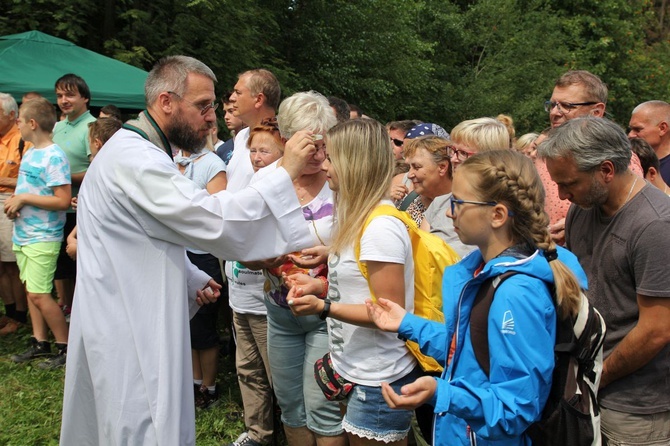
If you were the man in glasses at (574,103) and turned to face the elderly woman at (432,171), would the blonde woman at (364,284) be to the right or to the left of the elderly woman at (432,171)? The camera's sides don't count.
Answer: left

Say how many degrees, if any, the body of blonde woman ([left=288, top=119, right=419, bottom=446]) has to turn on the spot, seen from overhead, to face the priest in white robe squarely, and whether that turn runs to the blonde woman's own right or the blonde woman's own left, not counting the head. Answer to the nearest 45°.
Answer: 0° — they already face them

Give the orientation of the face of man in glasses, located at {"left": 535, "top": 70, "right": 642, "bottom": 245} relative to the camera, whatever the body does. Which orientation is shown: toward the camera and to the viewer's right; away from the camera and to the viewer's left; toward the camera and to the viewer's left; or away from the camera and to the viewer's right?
toward the camera and to the viewer's left

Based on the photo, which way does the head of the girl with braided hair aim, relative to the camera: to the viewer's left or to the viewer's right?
to the viewer's left

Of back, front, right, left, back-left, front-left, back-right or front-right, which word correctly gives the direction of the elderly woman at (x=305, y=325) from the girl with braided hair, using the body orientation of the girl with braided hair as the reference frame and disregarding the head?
front-right

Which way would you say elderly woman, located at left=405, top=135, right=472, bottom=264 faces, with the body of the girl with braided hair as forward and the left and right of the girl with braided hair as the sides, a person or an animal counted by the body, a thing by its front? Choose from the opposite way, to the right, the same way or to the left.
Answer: the same way

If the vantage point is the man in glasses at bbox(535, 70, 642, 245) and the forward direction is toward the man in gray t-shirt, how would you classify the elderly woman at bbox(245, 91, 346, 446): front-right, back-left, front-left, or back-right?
front-right

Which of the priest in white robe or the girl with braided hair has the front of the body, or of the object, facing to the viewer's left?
the girl with braided hair

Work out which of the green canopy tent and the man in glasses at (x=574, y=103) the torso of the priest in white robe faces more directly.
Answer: the man in glasses

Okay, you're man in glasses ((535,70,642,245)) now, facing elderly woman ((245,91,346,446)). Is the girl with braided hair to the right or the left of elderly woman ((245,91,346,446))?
left

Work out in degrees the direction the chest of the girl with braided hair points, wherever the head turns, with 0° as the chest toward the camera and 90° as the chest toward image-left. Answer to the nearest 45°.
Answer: approximately 90°

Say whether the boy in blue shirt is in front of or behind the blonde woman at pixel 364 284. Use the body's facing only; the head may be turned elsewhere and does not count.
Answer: in front

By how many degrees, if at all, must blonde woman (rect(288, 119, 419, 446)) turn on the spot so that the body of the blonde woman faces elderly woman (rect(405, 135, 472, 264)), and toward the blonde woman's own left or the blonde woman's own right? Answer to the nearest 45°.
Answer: approximately 90° to the blonde woman's own right

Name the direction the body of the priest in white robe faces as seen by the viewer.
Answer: to the viewer's right

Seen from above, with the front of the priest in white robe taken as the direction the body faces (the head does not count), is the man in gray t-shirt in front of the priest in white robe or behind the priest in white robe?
in front

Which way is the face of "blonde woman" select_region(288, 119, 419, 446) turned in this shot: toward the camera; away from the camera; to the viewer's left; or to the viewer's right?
to the viewer's left

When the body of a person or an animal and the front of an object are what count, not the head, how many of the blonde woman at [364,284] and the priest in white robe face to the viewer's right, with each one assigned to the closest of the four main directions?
1

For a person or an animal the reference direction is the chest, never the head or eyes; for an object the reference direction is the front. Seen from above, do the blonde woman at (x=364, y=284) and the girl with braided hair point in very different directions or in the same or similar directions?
same or similar directions
